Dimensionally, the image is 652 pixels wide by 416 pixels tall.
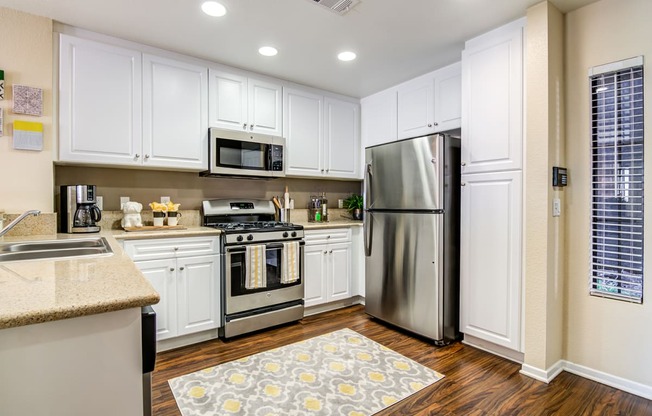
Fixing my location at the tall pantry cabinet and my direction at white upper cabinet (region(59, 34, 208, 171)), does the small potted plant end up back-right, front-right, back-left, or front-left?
front-right

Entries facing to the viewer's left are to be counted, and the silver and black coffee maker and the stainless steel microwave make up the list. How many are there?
0

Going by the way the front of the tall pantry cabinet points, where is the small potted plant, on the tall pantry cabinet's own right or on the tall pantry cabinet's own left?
on the tall pantry cabinet's own right

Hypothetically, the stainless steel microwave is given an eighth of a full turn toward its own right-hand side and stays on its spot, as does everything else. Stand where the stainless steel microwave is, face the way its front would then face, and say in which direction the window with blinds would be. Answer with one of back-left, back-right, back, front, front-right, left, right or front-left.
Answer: front-left

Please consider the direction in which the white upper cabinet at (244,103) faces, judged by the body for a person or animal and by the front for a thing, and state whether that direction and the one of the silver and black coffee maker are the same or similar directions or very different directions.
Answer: same or similar directions

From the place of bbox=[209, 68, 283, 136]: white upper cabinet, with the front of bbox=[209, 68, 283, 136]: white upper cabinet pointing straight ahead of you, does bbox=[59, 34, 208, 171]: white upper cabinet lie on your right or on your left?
on your right

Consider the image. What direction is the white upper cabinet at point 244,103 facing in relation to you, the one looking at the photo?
facing the viewer and to the right of the viewer

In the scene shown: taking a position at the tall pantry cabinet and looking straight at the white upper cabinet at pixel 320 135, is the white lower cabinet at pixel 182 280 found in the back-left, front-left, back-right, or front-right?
front-left

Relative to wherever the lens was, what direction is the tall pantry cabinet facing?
facing the viewer and to the left of the viewer

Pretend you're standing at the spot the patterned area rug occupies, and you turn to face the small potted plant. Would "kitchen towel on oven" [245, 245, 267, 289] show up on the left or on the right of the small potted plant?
left

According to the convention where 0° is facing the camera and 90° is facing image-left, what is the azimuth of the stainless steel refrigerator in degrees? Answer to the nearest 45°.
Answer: approximately 45°

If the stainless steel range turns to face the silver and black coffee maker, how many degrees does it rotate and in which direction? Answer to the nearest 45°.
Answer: approximately 135° to its right

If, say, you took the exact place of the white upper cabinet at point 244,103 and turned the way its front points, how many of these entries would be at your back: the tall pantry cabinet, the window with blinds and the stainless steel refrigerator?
0

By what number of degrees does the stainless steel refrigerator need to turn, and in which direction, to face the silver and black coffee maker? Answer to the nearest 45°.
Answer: approximately 45° to its right

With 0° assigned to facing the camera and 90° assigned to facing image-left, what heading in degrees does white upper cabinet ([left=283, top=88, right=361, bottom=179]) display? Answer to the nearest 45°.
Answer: approximately 315°

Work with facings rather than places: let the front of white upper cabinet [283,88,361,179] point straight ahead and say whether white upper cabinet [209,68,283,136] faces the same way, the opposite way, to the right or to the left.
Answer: the same way

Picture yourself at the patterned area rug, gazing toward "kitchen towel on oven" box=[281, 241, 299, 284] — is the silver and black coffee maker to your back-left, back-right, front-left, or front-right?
front-left
